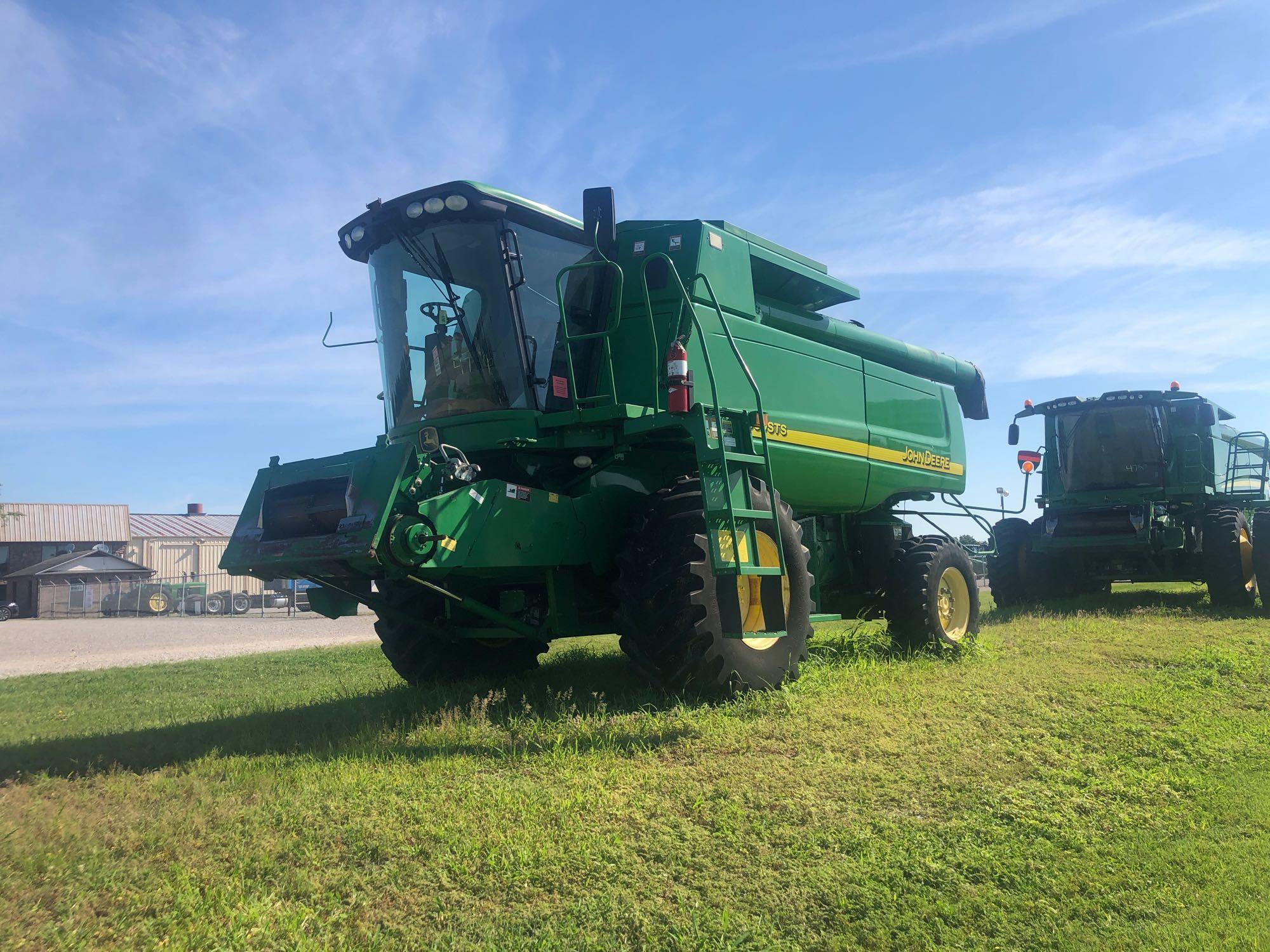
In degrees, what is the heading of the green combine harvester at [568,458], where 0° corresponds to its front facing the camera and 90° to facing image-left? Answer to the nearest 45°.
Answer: approximately 45°

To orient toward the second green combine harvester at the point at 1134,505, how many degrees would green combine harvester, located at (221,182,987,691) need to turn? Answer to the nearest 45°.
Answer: approximately 180°

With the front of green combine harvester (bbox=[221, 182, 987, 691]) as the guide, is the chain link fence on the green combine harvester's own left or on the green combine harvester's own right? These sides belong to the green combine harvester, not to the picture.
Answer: on the green combine harvester's own right
